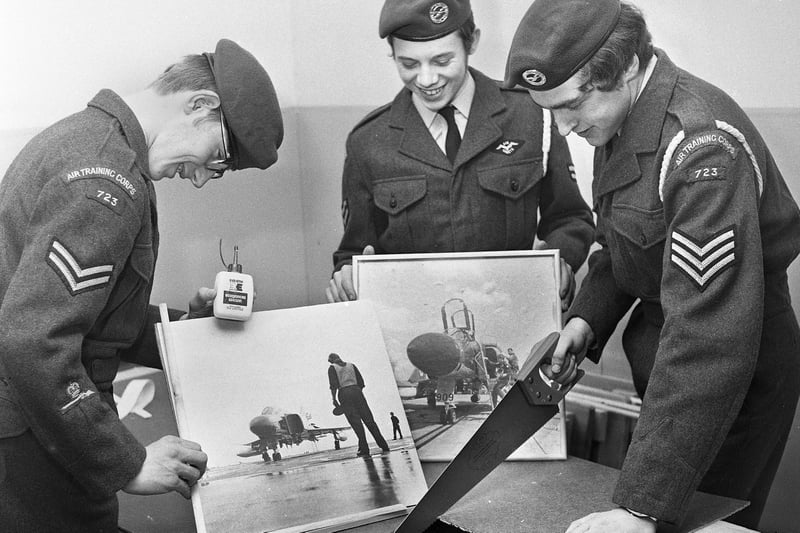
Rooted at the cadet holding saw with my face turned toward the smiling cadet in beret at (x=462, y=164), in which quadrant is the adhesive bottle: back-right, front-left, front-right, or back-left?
front-left

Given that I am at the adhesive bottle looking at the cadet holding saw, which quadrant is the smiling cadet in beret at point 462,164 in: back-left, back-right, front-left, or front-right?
front-left

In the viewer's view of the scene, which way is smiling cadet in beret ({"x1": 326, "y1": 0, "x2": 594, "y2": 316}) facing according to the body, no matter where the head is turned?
toward the camera

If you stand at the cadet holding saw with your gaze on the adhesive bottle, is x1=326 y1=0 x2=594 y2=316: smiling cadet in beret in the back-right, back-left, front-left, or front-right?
front-right

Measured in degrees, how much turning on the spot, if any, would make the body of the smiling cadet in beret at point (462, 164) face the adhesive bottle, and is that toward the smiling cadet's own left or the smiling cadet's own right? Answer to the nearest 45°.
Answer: approximately 45° to the smiling cadet's own right

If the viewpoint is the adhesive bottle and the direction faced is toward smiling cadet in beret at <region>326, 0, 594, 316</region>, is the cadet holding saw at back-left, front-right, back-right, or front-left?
front-right

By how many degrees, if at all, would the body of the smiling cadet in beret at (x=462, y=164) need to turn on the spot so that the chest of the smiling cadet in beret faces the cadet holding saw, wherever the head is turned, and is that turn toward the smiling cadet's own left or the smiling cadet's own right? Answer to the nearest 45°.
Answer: approximately 45° to the smiling cadet's own left
